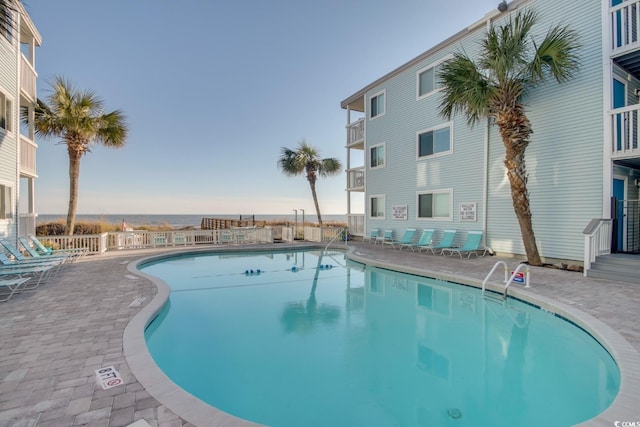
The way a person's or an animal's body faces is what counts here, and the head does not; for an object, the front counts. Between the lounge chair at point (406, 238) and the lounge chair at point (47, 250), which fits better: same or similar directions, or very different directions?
very different directions

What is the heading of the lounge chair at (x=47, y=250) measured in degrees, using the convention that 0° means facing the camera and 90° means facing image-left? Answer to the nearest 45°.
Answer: approximately 270°

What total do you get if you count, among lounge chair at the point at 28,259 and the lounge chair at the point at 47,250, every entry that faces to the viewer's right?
2

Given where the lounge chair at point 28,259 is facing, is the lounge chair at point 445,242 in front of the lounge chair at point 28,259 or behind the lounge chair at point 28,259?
in front

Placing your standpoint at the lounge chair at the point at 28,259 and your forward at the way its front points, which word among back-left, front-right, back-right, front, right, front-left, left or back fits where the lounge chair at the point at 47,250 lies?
left

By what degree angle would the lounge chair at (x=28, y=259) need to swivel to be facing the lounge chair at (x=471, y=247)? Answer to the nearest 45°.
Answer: approximately 45° to its right

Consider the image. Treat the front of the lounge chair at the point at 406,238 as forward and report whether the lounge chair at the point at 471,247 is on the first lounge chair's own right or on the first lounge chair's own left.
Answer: on the first lounge chair's own left

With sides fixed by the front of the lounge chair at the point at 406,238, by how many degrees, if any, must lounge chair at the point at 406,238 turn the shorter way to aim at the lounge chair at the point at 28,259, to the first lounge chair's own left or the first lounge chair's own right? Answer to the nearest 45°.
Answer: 0° — it already faces it

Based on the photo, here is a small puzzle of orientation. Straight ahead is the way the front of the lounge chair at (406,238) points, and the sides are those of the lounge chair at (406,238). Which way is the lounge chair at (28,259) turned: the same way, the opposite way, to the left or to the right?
the opposite way

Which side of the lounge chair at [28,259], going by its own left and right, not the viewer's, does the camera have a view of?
right

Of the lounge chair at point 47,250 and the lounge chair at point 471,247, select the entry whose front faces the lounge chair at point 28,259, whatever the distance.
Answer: the lounge chair at point 471,247
